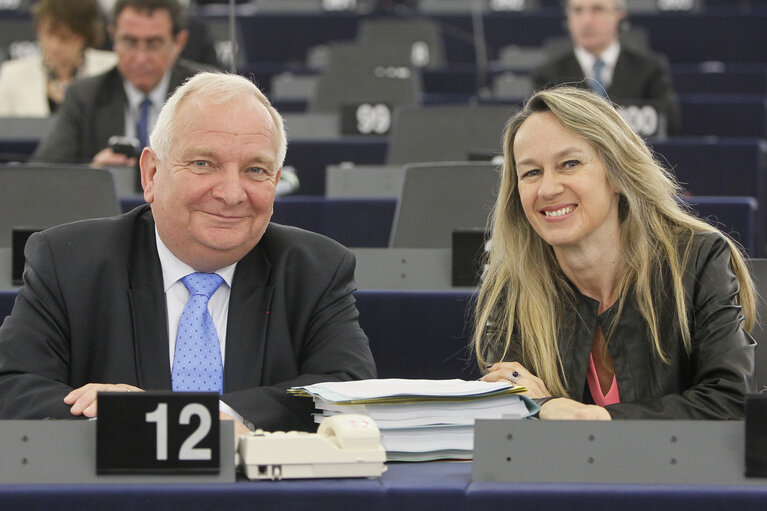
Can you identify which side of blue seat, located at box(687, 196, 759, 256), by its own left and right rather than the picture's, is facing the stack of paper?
front

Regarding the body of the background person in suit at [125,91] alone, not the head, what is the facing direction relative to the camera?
toward the camera

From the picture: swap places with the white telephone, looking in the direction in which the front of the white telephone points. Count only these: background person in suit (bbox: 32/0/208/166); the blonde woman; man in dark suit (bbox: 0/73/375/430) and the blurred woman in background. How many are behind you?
0

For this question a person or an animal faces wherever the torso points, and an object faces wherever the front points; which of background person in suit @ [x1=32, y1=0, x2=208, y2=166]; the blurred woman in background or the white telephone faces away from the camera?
the white telephone

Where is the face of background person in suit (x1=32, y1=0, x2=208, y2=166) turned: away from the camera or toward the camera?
toward the camera

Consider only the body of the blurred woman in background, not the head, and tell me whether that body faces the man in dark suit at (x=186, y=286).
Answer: yes

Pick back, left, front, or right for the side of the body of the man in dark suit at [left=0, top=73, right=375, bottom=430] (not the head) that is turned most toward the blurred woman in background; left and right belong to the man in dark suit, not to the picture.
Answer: back

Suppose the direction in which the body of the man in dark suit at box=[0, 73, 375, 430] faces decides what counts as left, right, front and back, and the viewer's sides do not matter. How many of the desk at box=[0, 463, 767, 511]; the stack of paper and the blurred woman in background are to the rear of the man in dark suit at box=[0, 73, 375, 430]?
1

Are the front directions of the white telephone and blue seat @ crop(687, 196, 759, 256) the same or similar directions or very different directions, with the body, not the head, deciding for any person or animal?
very different directions

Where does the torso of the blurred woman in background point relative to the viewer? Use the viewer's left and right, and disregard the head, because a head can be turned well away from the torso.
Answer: facing the viewer

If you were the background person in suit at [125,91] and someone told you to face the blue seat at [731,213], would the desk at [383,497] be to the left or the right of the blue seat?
right

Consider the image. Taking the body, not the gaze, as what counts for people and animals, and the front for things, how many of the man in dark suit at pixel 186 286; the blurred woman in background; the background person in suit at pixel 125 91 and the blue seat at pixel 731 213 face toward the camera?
4

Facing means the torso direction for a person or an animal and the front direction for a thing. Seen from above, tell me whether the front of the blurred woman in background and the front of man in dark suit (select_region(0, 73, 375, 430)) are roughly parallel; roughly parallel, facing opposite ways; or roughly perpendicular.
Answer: roughly parallel

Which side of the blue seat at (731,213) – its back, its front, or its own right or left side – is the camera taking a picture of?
front

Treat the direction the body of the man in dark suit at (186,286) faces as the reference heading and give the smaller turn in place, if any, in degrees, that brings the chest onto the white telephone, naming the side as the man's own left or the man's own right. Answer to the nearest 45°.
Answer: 0° — they already face it

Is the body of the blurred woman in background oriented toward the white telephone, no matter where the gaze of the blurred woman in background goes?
yes

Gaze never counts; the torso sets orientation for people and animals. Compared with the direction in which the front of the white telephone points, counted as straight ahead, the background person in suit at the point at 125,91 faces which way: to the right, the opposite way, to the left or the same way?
the opposite way

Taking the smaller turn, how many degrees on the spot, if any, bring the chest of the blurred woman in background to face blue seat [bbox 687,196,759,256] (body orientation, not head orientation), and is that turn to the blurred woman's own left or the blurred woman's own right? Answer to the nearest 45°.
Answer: approximately 45° to the blurred woman's own left
